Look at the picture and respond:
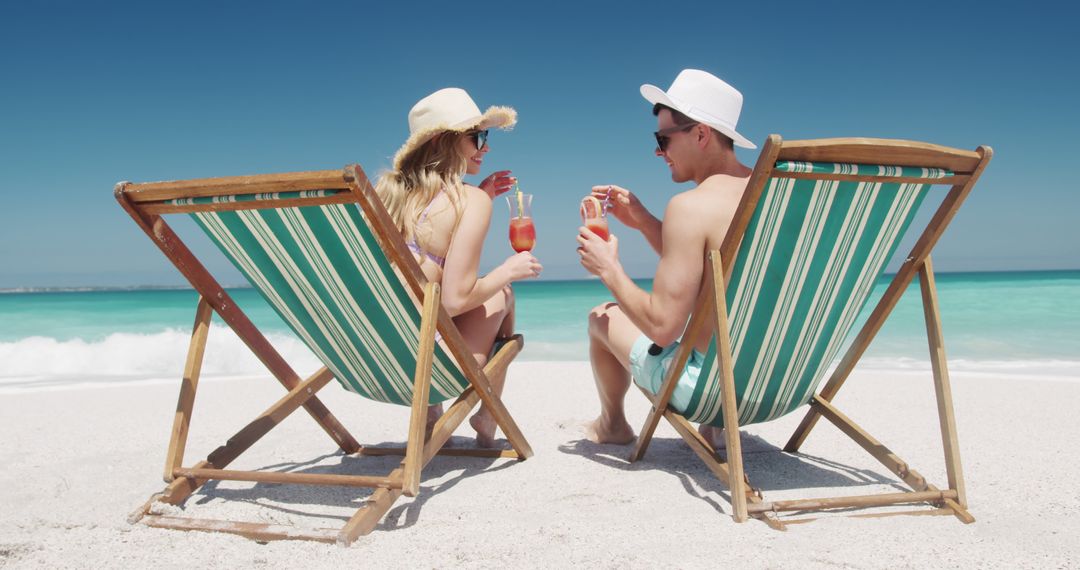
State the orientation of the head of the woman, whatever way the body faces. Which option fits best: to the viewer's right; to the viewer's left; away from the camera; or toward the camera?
to the viewer's right

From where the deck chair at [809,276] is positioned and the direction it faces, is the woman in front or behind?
in front

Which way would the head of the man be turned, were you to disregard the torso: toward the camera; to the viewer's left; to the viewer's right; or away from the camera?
to the viewer's left

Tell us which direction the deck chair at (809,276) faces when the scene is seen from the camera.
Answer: facing away from the viewer and to the left of the viewer

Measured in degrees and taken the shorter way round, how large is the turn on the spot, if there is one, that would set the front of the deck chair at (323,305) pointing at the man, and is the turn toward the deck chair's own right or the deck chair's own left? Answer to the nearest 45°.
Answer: approximately 45° to the deck chair's own right

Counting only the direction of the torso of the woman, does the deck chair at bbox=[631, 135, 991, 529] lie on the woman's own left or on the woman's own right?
on the woman's own right

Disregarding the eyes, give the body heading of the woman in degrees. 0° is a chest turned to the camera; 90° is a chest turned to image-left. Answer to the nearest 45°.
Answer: approximately 225°

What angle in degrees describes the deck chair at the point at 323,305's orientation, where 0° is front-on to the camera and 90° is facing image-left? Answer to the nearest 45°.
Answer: approximately 225°
